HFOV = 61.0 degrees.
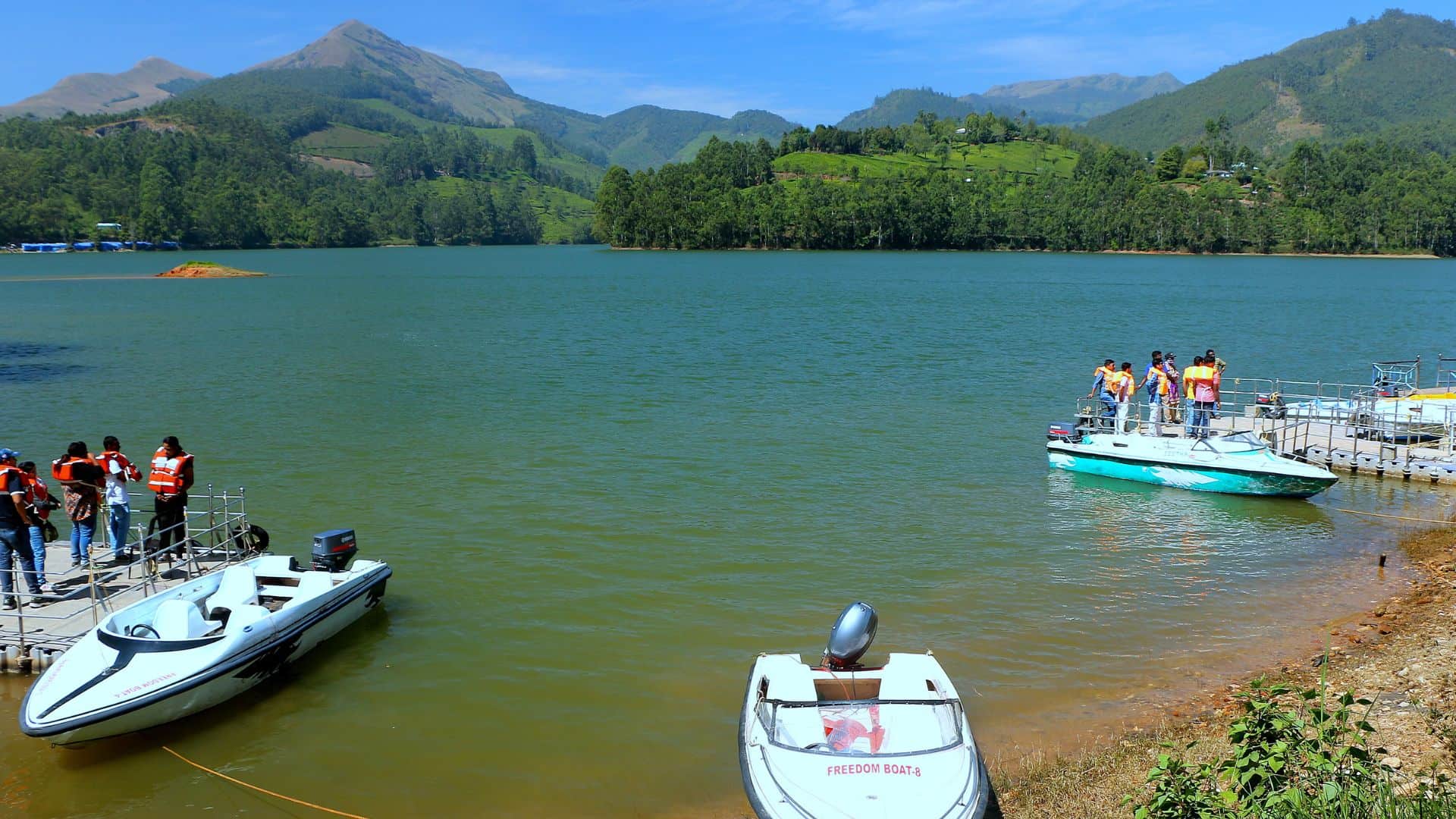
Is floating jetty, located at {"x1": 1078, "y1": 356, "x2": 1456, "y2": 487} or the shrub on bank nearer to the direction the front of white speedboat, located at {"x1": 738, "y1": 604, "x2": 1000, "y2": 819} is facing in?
the shrub on bank

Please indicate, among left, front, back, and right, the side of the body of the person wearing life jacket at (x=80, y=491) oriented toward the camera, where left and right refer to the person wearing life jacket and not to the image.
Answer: back

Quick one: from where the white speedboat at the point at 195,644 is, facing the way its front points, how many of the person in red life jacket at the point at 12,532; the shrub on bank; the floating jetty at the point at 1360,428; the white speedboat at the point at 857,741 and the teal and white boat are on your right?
1

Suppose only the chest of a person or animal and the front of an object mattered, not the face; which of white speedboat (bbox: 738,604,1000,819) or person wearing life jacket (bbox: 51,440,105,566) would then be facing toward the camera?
the white speedboat

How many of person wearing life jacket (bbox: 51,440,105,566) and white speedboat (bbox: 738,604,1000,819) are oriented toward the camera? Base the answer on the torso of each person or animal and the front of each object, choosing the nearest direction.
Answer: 1

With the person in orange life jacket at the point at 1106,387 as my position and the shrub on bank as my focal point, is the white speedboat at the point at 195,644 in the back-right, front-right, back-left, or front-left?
front-right

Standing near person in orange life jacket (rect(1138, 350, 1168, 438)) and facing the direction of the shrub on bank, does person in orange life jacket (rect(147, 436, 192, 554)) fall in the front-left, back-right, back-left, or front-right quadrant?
front-right

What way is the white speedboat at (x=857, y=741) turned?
toward the camera

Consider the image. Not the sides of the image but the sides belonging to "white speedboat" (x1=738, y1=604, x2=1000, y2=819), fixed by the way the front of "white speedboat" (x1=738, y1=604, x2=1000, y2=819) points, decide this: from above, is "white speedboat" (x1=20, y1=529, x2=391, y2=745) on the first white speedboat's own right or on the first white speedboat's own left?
on the first white speedboat's own right
